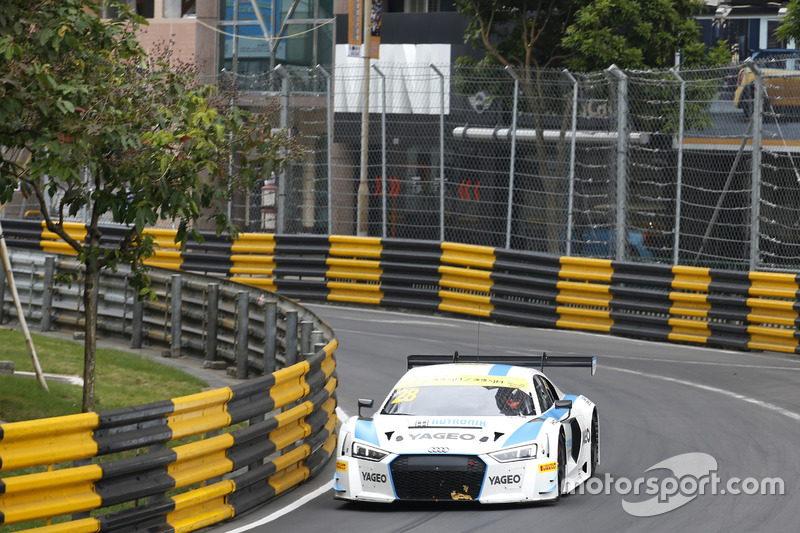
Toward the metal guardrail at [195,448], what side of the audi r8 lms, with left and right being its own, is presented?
right

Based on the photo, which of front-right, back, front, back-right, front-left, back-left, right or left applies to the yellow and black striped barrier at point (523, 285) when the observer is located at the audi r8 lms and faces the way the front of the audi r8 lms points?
back

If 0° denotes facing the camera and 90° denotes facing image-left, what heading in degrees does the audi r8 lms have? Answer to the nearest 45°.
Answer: approximately 0°

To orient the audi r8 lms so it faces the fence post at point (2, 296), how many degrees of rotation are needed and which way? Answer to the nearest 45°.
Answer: approximately 135° to its right

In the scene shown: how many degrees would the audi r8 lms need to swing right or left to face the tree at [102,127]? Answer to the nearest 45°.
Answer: approximately 90° to its right

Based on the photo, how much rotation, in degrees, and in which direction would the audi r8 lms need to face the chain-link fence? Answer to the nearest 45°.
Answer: approximately 180°

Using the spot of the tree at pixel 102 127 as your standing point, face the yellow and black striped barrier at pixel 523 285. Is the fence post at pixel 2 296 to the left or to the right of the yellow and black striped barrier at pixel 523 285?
left

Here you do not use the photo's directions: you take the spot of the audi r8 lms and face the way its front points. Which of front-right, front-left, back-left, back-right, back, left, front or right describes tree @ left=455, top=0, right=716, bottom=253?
back

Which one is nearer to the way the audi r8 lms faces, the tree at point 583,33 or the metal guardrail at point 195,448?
the metal guardrail
